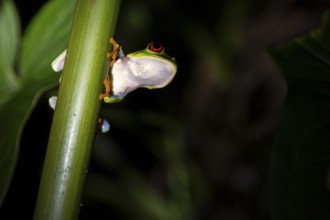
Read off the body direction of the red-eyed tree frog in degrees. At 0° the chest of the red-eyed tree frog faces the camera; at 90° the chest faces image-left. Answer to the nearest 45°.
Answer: approximately 270°
